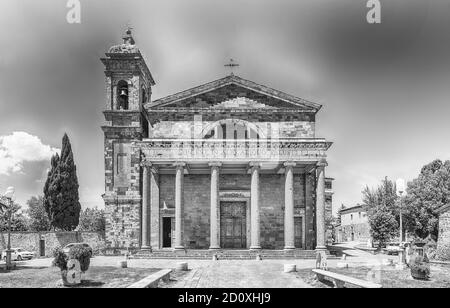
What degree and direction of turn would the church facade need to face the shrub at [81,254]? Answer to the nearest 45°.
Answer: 0° — it already faces it

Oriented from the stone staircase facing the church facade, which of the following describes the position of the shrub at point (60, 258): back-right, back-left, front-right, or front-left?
back-left
